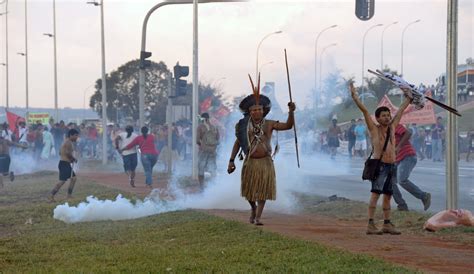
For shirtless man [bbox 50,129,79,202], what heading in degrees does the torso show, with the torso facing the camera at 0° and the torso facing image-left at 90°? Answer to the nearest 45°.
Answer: approximately 270°

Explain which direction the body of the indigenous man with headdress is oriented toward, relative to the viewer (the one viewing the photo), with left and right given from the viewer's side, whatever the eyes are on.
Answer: facing the viewer

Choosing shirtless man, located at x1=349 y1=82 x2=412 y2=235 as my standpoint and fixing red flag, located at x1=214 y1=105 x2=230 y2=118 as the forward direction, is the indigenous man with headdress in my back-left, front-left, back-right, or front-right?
front-left

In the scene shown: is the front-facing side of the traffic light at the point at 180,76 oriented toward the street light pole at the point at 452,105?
no
